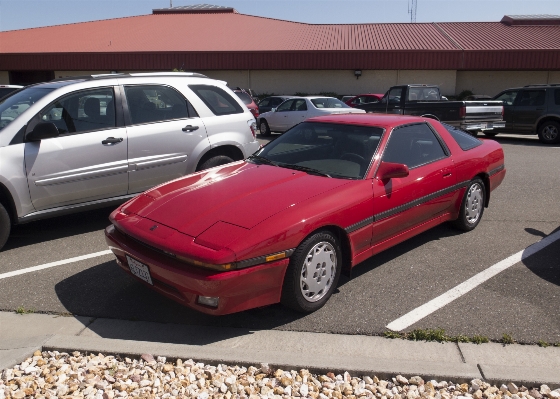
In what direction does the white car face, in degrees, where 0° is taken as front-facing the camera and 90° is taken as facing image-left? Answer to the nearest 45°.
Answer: approximately 135°

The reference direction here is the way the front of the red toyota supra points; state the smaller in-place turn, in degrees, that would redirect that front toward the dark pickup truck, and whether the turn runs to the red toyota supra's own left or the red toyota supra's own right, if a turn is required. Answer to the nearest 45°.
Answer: approximately 135° to the red toyota supra's own right

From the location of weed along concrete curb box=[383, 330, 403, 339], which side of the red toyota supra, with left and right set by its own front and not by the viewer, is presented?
left

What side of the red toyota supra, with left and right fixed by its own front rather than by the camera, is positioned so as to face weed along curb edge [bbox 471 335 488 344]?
left

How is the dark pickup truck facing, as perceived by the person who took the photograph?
facing away from the viewer and to the left of the viewer

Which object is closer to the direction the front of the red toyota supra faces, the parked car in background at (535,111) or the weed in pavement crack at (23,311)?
the weed in pavement crack

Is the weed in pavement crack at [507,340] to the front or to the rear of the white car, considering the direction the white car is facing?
to the rear

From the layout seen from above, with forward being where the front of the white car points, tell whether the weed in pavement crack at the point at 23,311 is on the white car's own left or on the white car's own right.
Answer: on the white car's own left

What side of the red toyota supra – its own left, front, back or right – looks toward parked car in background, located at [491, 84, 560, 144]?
back

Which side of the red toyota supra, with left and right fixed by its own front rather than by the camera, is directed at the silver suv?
right

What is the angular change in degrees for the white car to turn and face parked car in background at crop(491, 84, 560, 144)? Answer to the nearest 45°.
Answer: approximately 135° to its right

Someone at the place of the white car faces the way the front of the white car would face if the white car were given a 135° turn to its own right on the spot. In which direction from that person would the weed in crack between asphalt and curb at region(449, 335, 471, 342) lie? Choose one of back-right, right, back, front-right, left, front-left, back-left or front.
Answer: right
